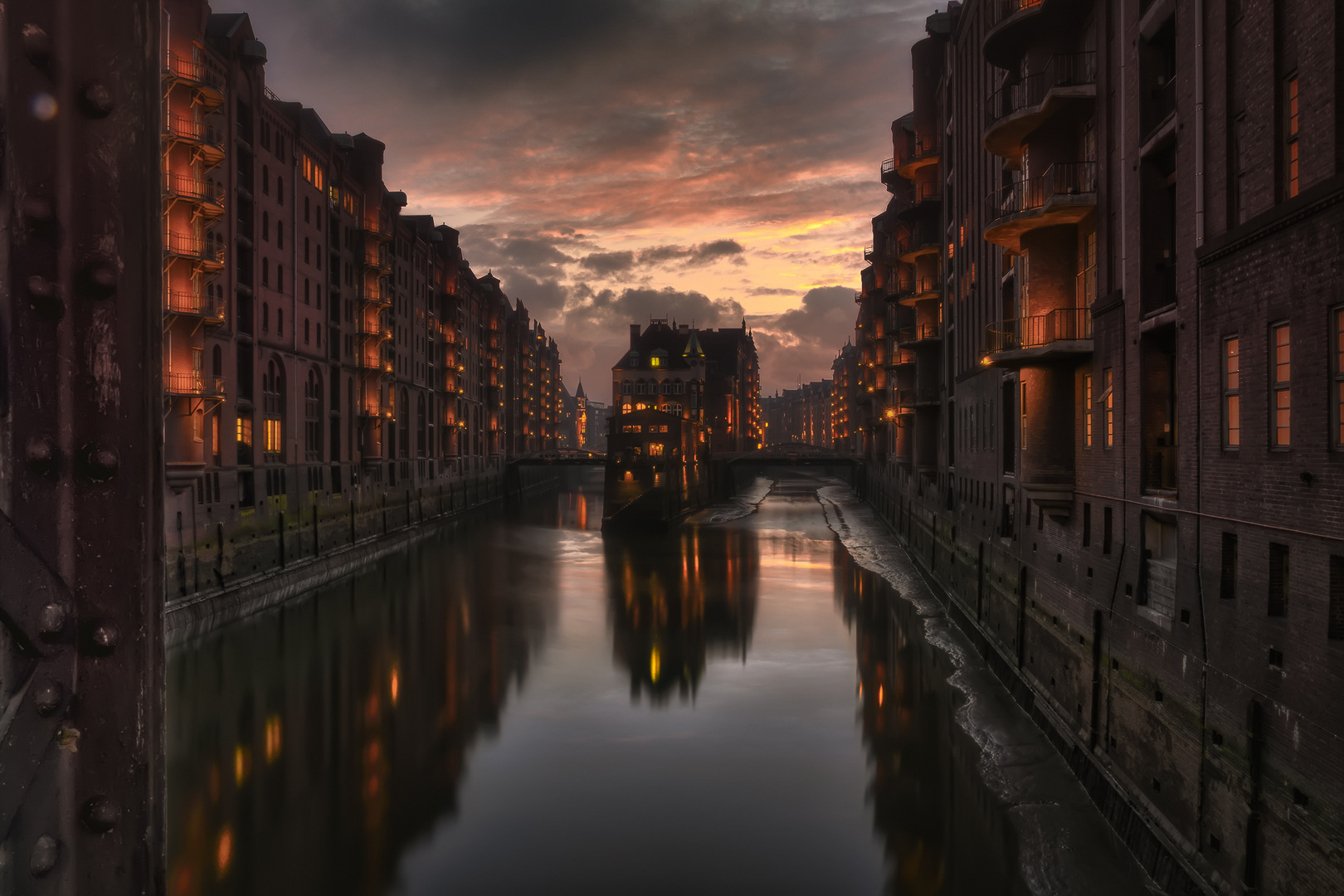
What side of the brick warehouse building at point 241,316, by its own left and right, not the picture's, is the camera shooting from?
right

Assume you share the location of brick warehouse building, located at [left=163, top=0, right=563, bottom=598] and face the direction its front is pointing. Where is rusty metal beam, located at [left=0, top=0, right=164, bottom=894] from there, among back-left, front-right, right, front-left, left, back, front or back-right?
right
